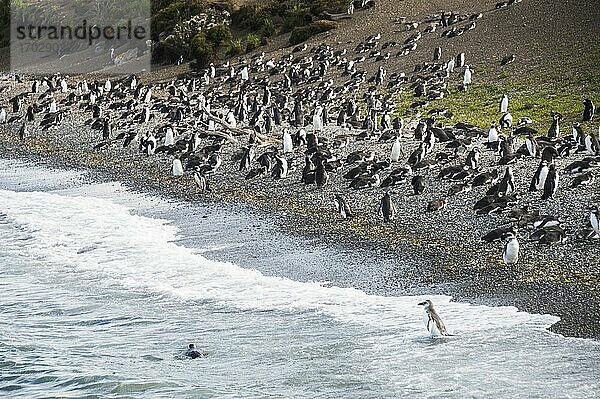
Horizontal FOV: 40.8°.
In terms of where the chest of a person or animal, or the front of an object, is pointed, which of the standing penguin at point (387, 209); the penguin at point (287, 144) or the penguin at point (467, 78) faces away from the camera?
the standing penguin

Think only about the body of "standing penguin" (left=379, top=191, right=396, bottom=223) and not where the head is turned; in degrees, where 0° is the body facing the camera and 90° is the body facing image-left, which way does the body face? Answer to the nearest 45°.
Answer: approximately 180°

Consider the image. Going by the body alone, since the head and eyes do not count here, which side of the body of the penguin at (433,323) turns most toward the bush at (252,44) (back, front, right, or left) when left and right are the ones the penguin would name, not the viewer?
right

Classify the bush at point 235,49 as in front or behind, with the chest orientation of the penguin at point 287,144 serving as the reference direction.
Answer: behind

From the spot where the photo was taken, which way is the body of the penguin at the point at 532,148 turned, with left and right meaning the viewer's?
facing the viewer and to the left of the viewer
